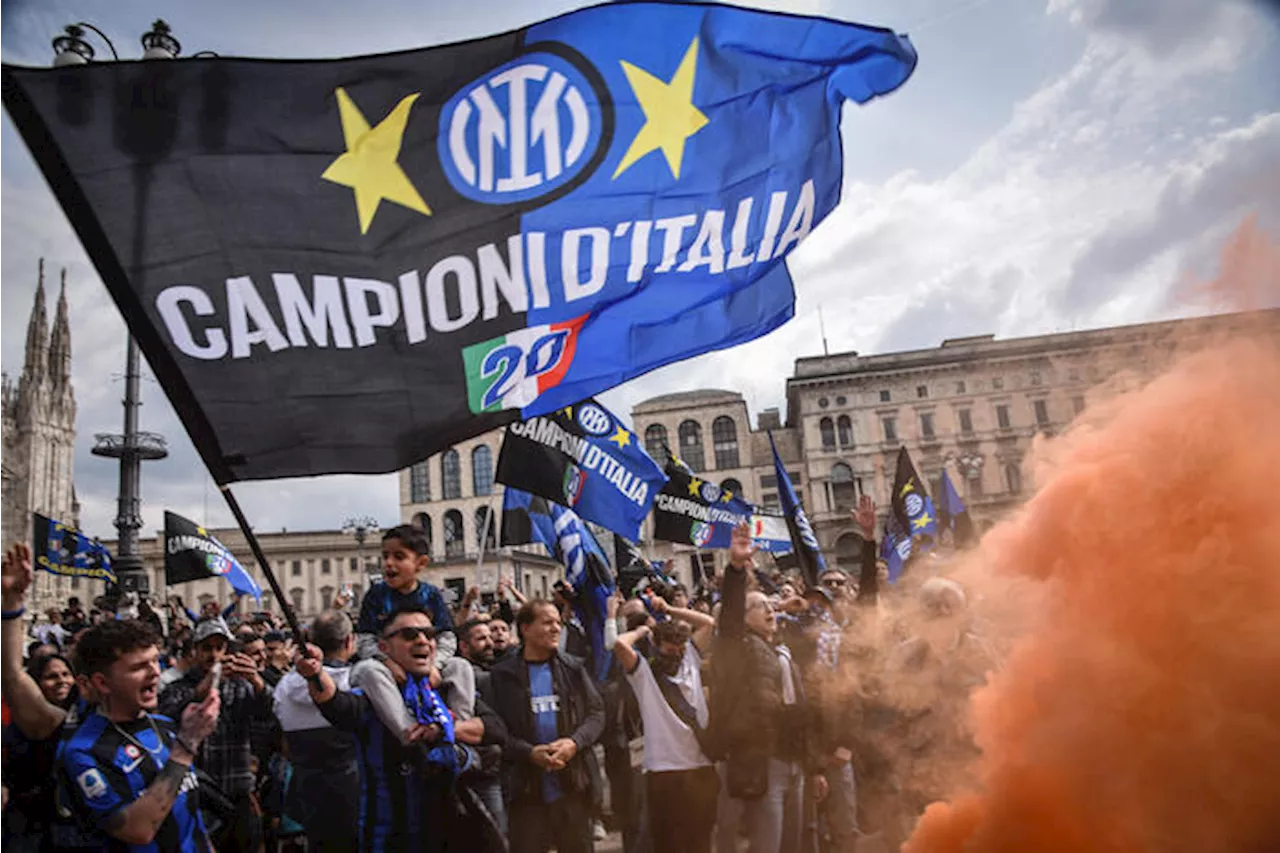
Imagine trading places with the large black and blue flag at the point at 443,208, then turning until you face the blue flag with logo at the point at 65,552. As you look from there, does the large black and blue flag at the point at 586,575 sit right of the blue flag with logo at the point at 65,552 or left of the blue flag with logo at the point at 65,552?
right

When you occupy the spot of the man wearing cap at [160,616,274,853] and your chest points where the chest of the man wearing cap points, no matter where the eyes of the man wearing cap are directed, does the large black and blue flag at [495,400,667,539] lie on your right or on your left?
on your left

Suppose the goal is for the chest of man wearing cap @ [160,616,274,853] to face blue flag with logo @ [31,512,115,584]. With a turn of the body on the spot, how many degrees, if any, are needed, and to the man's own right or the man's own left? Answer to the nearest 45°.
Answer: approximately 180°

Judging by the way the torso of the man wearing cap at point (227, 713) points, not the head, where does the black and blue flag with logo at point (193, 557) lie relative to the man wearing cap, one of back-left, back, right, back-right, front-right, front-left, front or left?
back

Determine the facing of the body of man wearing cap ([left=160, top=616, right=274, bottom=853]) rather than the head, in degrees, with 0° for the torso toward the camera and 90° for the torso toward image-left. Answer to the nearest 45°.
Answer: approximately 0°

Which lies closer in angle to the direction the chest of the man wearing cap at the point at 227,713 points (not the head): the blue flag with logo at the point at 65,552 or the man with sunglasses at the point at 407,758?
the man with sunglasses

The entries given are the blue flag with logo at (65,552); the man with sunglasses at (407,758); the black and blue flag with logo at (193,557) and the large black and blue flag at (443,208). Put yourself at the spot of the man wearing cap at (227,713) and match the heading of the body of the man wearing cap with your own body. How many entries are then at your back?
2

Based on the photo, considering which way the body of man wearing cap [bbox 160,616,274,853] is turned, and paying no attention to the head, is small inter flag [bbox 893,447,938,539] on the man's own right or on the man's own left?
on the man's own left
